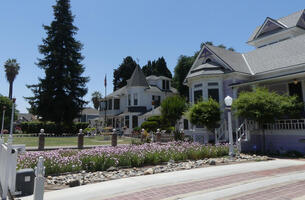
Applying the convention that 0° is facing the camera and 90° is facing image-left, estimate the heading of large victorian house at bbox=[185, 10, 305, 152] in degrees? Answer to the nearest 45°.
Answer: approximately 45°

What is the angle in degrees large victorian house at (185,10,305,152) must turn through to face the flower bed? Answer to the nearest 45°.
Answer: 0° — it already faces it

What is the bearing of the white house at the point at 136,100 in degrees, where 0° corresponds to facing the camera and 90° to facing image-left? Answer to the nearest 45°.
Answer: approximately 45°

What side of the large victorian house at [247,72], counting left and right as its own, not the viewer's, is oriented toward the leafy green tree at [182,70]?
right

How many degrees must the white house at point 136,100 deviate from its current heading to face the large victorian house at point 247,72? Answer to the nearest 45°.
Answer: approximately 90° to its left

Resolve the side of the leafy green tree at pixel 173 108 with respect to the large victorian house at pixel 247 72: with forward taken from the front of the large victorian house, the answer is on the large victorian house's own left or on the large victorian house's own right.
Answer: on the large victorian house's own right

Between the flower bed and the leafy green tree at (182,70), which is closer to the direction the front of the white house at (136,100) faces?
the flower bed

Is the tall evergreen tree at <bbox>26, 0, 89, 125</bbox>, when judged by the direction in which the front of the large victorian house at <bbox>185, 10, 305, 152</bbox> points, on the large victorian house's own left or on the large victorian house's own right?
on the large victorian house's own right

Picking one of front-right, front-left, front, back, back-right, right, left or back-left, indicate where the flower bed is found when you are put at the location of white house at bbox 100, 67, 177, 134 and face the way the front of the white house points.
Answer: front-left

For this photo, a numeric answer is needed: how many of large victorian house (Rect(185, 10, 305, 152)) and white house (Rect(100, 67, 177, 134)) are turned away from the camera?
0
